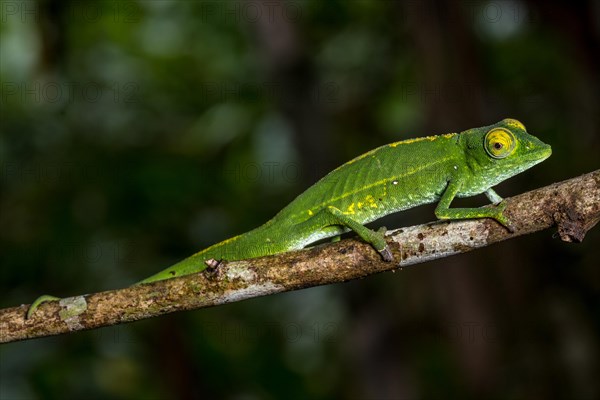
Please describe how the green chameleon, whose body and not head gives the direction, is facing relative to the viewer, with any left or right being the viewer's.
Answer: facing to the right of the viewer
